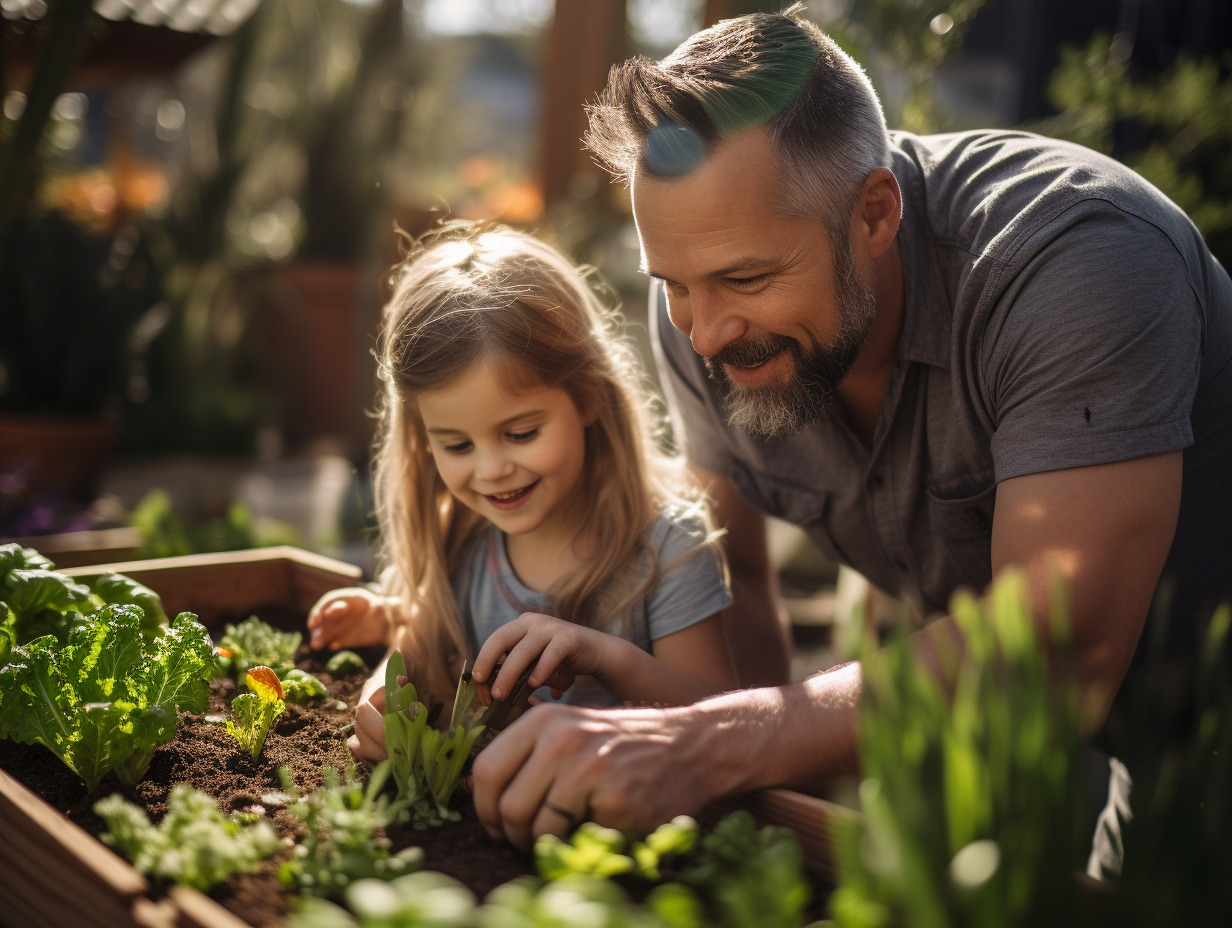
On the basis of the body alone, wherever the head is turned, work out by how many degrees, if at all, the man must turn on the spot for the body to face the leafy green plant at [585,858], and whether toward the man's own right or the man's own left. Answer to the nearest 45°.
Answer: approximately 45° to the man's own left

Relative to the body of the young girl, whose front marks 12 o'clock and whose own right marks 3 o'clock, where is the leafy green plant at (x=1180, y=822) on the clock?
The leafy green plant is roughly at 10 o'clock from the young girl.

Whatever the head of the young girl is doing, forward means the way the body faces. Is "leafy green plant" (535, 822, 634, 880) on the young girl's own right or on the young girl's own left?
on the young girl's own left

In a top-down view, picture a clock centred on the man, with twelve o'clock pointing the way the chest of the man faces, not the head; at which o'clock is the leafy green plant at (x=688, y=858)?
The leafy green plant is roughly at 11 o'clock from the man.

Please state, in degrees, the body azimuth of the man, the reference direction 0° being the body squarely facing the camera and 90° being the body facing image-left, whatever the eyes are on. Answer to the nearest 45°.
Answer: approximately 45°

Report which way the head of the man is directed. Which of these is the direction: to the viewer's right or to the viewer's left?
to the viewer's left

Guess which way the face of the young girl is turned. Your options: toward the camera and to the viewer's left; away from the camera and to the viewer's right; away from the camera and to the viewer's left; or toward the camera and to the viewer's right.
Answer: toward the camera and to the viewer's left

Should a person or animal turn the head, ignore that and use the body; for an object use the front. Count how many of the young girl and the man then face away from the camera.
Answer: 0

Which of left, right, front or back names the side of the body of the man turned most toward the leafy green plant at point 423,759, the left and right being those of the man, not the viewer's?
front

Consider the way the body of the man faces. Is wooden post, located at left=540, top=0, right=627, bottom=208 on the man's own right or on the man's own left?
on the man's own right

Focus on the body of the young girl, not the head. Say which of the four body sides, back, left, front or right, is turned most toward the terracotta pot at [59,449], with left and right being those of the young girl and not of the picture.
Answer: right

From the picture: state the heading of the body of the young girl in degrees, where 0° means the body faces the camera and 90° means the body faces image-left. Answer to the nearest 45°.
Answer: approximately 45°

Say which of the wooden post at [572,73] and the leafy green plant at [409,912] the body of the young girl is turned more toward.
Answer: the leafy green plant
